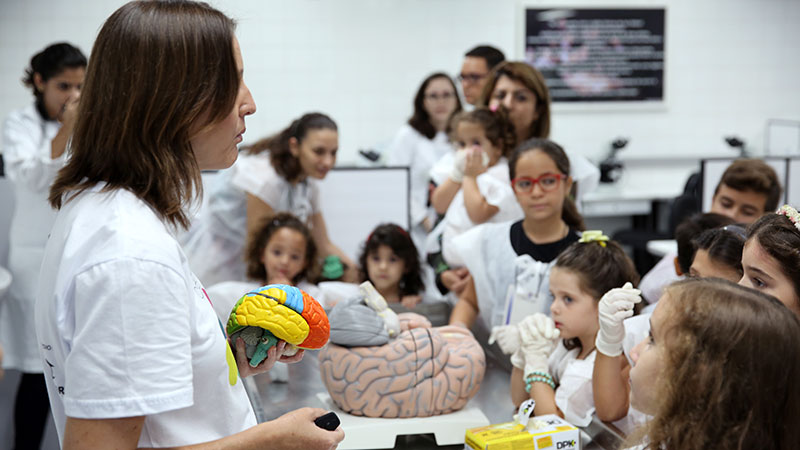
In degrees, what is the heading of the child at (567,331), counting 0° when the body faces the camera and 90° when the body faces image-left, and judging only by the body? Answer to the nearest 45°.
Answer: approximately 90°

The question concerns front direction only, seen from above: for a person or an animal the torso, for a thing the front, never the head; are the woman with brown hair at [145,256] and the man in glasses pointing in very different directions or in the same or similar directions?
very different directions

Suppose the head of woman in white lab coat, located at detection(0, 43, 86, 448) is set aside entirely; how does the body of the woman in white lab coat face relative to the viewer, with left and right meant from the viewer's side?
facing the viewer and to the right of the viewer

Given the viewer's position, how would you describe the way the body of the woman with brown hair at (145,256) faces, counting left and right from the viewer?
facing to the right of the viewer

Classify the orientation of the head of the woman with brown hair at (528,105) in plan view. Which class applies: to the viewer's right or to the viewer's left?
to the viewer's left

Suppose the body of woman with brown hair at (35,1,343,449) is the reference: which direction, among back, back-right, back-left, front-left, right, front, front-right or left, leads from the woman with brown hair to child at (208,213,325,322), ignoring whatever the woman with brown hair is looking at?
left

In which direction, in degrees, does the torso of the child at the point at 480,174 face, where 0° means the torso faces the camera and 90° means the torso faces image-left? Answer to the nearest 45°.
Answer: approximately 45°

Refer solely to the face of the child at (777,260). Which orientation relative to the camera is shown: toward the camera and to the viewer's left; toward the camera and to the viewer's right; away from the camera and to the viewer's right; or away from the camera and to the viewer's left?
toward the camera and to the viewer's left

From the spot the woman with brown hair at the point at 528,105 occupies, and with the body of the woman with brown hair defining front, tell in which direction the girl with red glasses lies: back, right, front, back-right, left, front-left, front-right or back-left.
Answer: front-left
